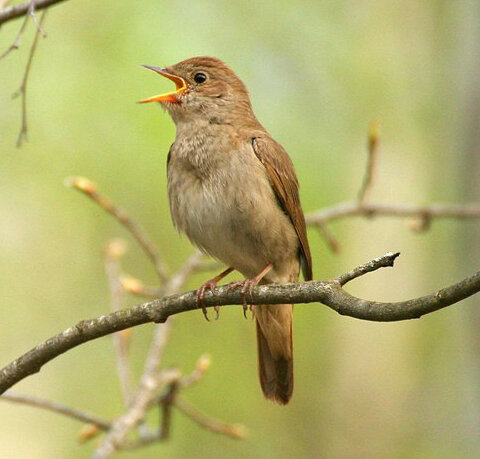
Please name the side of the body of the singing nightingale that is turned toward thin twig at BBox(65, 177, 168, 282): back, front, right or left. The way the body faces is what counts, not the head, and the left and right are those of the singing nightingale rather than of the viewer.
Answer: right

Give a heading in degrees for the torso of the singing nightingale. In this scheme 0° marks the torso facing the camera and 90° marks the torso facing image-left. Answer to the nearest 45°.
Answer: approximately 45°

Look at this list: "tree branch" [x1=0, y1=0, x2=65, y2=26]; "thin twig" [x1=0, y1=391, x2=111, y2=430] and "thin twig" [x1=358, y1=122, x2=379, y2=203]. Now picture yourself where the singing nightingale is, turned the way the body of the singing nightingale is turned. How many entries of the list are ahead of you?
2

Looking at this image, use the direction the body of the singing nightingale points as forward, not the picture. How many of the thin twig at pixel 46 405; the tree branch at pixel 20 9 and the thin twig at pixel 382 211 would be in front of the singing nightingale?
2

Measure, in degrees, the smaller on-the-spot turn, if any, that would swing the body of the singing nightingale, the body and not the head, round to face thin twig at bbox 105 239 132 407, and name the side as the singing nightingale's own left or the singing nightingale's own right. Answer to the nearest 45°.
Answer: approximately 90° to the singing nightingale's own right

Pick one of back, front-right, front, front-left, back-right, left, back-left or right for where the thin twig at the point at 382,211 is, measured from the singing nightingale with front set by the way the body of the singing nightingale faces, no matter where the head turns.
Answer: back
